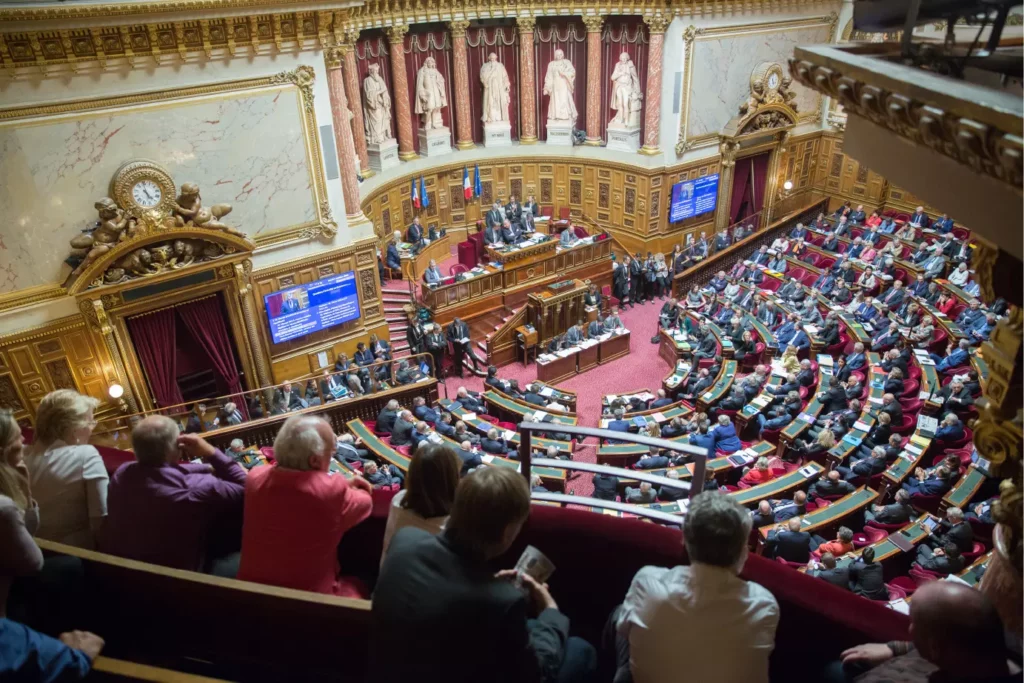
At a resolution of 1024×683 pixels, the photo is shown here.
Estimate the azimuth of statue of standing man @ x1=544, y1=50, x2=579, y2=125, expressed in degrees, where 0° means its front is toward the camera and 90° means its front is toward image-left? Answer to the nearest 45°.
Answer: approximately 0°

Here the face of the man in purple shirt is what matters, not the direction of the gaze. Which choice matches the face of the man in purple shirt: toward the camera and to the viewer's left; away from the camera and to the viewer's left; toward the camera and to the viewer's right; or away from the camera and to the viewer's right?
away from the camera and to the viewer's right

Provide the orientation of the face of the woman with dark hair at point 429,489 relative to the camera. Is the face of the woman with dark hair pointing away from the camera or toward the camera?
away from the camera

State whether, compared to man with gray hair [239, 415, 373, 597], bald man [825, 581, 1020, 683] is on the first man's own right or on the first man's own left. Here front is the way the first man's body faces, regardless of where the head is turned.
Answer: on the first man's own right

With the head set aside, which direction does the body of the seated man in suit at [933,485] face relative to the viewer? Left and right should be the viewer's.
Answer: facing to the left of the viewer

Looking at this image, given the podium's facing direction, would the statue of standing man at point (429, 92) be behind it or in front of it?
behind

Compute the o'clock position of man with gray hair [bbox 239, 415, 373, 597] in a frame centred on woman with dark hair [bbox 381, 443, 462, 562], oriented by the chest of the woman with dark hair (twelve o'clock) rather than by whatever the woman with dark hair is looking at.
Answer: The man with gray hair is roughly at 8 o'clock from the woman with dark hair.

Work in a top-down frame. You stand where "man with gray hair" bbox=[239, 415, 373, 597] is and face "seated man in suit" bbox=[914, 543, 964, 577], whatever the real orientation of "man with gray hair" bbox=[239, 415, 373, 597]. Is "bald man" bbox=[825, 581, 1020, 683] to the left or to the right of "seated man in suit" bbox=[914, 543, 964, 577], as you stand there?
right

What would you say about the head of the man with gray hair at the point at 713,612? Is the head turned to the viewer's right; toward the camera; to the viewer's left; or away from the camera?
away from the camera

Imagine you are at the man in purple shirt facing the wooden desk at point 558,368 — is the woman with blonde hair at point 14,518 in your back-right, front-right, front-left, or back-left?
back-left

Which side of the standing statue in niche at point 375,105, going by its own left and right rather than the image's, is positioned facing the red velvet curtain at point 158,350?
right

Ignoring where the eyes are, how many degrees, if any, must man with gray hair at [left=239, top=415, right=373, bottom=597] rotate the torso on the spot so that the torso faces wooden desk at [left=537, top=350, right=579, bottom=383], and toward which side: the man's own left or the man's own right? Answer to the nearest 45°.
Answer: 0° — they already face it

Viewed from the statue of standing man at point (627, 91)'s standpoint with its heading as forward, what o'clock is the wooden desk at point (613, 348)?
The wooden desk is roughly at 12 o'clock from the statue of standing man.

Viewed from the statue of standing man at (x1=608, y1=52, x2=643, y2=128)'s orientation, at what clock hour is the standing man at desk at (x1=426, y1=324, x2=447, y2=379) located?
The standing man at desk is roughly at 1 o'clock from the statue of standing man.

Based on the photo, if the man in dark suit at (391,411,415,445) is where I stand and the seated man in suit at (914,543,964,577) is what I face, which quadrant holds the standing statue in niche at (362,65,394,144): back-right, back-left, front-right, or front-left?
back-left
